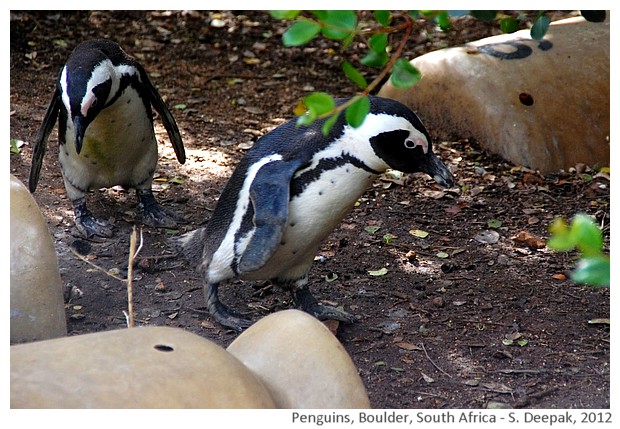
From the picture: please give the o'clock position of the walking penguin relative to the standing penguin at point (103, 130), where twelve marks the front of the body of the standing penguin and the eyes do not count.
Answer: The walking penguin is roughly at 11 o'clock from the standing penguin.

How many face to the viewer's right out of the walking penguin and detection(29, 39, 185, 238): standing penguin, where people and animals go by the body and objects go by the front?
1

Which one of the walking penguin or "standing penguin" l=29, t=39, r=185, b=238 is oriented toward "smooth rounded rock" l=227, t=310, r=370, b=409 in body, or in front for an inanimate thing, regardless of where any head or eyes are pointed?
the standing penguin

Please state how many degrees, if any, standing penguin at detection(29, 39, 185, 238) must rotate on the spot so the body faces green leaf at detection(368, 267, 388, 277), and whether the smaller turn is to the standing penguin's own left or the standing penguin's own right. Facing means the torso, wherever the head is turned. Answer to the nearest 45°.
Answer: approximately 45° to the standing penguin's own left

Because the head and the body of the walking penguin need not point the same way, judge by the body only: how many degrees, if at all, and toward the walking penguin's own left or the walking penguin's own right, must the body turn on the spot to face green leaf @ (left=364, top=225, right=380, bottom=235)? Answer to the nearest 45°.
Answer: approximately 90° to the walking penguin's own left

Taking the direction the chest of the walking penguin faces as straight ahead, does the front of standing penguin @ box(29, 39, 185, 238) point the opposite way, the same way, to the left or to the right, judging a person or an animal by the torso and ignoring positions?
to the right

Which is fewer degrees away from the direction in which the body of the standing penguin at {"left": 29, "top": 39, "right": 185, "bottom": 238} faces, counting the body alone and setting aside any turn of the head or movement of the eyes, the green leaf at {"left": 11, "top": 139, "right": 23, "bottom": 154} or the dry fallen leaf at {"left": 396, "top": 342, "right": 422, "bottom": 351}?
the dry fallen leaf

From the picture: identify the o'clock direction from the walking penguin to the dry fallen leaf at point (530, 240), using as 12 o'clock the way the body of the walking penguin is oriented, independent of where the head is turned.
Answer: The dry fallen leaf is roughly at 11 o'clock from the walking penguin.

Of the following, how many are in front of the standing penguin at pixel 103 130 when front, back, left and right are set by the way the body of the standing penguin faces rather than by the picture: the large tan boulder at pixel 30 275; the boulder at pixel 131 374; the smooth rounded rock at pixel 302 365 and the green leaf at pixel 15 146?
3

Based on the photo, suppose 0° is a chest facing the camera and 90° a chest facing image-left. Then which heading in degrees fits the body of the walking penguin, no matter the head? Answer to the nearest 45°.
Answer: approximately 270°
